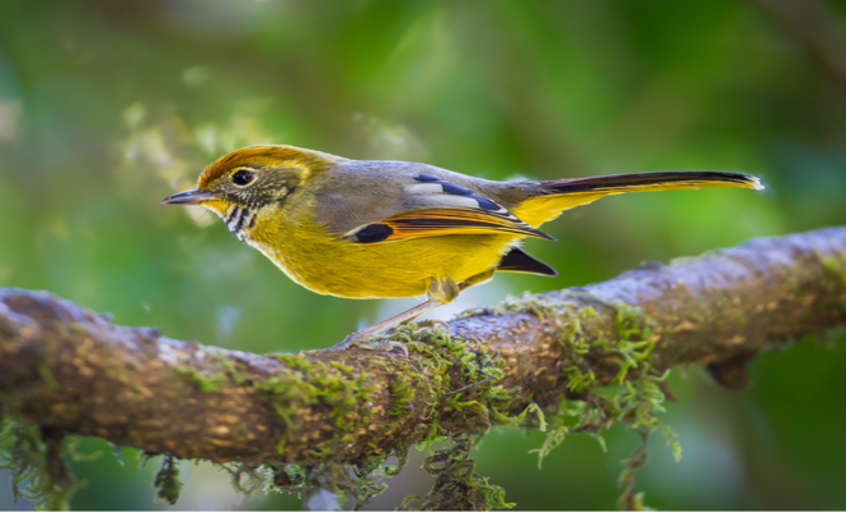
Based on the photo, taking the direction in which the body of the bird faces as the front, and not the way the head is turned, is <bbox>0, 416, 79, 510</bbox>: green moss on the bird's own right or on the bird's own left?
on the bird's own left

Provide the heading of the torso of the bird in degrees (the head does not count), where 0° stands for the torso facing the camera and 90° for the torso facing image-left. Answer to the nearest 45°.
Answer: approximately 90°
